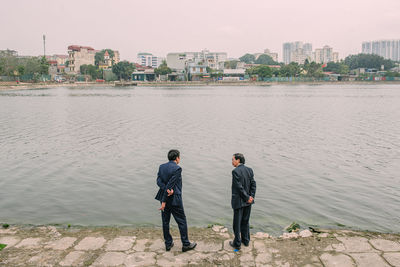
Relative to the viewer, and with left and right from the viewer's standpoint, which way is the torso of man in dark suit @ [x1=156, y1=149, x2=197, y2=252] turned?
facing away from the viewer and to the right of the viewer

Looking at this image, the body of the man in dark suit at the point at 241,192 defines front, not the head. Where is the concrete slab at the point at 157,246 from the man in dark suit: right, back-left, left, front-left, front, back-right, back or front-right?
front-left

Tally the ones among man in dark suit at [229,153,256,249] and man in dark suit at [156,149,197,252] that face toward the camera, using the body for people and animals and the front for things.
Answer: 0

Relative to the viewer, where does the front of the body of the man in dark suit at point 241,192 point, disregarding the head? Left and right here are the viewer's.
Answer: facing away from the viewer and to the left of the viewer

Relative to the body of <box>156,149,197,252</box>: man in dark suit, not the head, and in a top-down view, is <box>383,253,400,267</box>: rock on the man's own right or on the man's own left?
on the man's own right

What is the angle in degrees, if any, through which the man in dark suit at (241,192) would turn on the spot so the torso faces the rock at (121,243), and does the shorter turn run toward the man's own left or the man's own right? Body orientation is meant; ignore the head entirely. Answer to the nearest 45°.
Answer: approximately 45° to the man's own left

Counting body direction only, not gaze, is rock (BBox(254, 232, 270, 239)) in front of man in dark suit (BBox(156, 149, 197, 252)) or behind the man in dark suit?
in front

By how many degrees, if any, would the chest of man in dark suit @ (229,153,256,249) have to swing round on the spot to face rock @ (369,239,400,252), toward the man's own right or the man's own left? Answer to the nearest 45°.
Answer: approximately 135° to the man's own right
